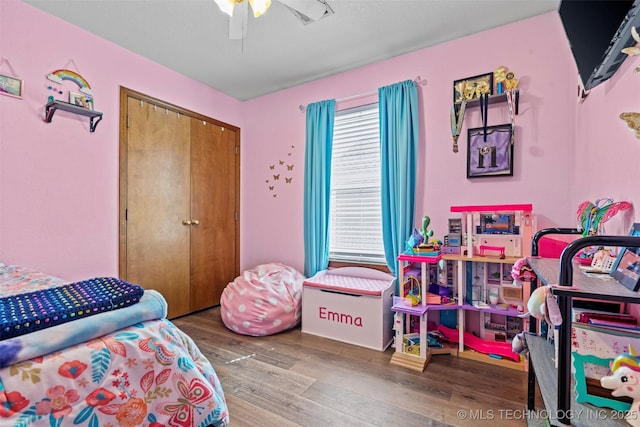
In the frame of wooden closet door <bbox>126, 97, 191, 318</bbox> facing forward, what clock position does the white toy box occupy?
The white toy box is roughly at 12 o'clock from the wooden closet door.

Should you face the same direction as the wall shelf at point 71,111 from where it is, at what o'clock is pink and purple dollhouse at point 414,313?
The pink and purple dollhouse is roughly at 12 o'clock from the wall shelf.

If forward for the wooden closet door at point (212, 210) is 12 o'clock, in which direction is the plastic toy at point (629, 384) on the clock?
The plastic toy is roughly at 1 o'clock from the wooden closet door.

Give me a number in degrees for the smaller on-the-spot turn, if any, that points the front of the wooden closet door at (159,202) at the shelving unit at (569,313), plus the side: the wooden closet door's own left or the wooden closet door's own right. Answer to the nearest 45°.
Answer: approximately 45° to the wooden closet door's own right

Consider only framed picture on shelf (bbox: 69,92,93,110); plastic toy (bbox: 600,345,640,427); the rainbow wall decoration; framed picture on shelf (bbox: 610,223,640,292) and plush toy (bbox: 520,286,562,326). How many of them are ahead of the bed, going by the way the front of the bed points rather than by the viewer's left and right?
3

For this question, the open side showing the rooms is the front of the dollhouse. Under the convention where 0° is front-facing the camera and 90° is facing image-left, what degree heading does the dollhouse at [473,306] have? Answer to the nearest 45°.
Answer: approximately 45°
